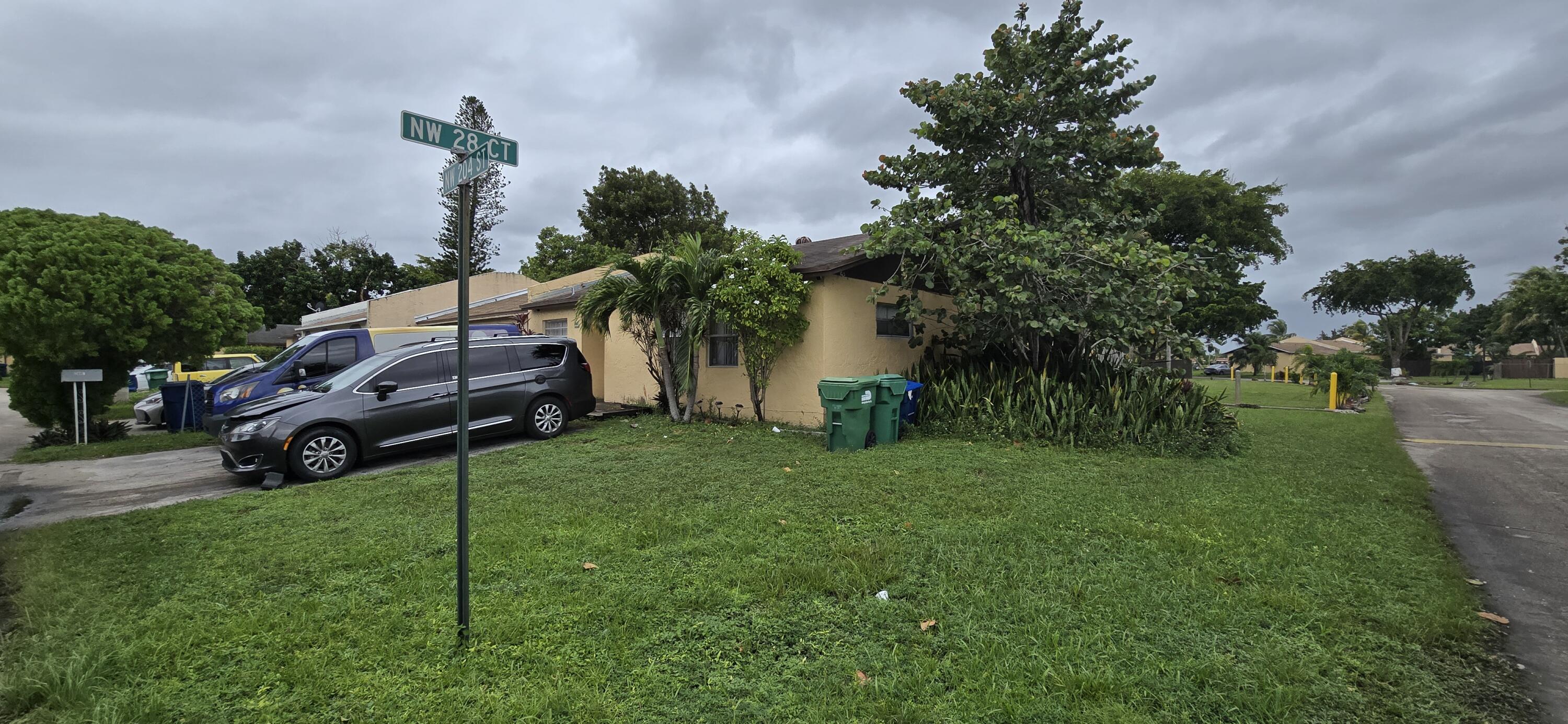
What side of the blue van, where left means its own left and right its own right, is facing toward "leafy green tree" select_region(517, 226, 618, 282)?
right

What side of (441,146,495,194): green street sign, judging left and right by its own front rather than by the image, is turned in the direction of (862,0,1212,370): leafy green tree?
back

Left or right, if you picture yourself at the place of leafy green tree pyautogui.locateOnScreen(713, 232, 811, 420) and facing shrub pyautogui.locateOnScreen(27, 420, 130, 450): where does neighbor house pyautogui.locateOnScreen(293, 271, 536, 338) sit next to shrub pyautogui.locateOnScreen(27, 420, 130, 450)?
right

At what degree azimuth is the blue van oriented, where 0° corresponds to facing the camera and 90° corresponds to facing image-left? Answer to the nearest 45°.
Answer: approximately 45°

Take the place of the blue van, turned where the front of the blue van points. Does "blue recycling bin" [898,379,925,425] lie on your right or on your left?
on your left

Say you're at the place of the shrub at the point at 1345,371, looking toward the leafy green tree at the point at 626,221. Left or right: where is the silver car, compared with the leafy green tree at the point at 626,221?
left

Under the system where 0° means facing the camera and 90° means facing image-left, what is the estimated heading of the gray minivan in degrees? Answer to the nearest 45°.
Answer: approximately 45°
